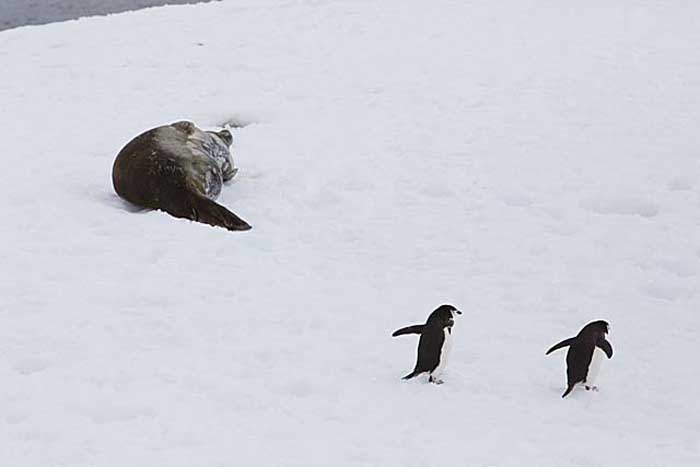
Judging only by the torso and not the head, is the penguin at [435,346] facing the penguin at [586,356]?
yes

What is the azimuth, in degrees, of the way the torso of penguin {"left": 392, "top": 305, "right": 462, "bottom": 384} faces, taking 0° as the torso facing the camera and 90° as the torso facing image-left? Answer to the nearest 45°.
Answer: approximately 270°
